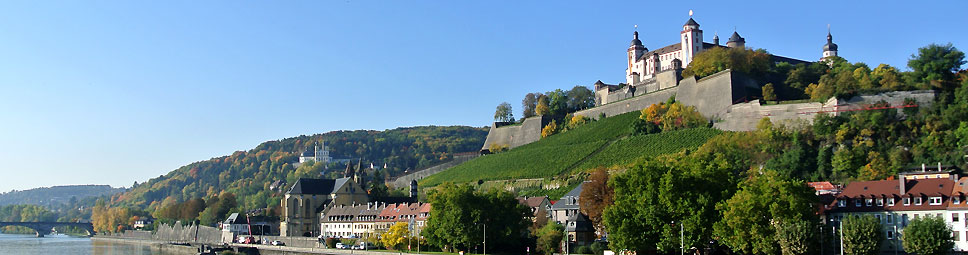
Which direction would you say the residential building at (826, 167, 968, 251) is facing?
toward the camera

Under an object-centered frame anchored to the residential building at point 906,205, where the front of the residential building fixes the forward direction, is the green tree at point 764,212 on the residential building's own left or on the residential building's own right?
on the residential building's own right

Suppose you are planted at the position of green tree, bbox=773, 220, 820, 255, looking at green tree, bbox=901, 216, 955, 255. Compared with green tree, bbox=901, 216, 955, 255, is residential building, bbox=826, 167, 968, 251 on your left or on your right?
left

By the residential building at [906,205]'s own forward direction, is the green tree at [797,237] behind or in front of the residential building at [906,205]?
in front

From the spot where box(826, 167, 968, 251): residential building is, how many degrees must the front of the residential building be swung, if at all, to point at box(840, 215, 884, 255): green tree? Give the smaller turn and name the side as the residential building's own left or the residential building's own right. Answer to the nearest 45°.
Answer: approximately 45° to the residential building's own right

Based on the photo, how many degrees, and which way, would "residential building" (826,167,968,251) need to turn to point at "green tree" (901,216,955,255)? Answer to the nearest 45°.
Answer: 0° — it already faces it
